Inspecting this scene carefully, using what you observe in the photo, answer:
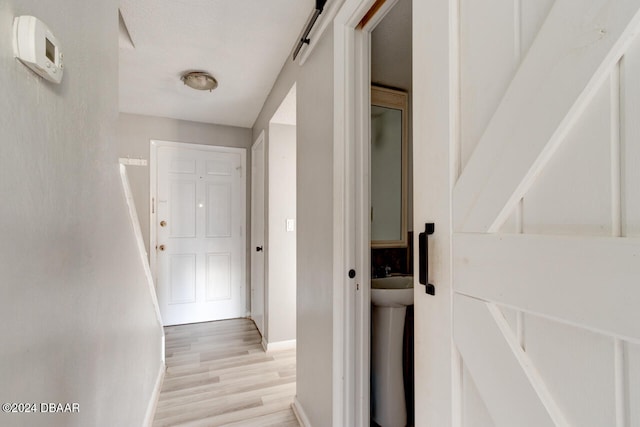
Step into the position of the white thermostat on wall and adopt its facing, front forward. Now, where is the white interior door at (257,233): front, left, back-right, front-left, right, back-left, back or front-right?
left

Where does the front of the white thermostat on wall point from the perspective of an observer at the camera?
facing the viewer and to the right of the viewer

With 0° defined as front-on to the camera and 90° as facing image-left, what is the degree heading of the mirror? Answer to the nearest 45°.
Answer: approximately 315°

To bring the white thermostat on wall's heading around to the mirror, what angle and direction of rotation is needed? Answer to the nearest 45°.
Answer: approximately 45° to its left

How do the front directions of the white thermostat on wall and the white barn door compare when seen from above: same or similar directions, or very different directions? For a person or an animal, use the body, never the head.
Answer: very different directions

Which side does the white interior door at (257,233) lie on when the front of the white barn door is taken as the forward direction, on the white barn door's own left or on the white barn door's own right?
on the white barn door's own right

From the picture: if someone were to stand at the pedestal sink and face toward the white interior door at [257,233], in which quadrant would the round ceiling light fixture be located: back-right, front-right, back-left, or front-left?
front-left

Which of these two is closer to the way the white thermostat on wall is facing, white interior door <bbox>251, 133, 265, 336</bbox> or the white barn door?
the white barn door

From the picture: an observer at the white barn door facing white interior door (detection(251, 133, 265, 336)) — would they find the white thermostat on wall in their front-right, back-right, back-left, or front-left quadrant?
front-left

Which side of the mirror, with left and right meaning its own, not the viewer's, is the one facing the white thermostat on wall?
right

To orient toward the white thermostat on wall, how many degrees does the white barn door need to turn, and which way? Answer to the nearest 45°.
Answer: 0° — it already faces it

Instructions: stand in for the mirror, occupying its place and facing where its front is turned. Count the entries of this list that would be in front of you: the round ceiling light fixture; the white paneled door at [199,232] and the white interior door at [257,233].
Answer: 0
